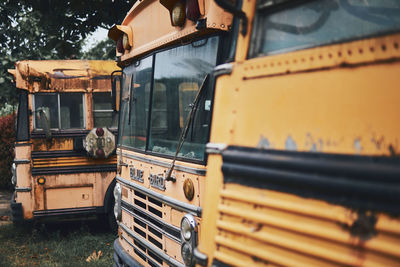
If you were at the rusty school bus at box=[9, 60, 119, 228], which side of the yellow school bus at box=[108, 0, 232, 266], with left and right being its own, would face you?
right

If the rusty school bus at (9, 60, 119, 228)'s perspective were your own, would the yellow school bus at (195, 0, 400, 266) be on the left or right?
on its left

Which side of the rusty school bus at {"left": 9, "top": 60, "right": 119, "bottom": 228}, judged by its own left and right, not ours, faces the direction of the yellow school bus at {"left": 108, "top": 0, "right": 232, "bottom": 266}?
left

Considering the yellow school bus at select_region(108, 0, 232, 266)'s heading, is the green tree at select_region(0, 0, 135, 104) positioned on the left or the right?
on its right

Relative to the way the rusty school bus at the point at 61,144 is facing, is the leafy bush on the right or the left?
on its right
